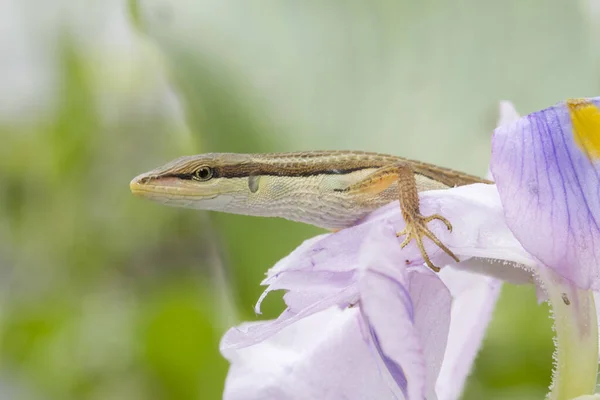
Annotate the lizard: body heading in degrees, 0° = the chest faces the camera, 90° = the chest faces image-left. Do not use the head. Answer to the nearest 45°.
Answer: approximately 90°
